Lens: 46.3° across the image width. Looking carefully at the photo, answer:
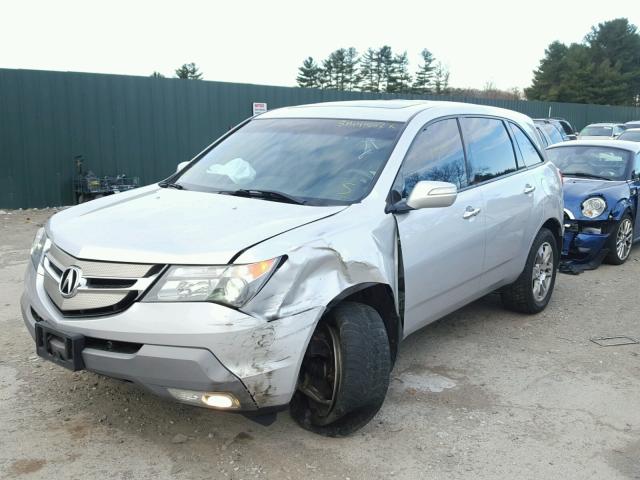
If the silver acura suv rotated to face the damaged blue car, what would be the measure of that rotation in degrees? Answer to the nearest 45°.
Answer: approximately 180°

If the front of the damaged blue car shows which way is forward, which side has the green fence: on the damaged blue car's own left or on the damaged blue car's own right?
on the damaged blue car's own right

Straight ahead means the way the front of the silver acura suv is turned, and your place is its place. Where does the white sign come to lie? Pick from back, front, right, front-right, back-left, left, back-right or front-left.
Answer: back-right

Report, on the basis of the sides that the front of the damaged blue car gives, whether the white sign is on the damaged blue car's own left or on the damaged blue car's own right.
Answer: on the damaged blue car's own right

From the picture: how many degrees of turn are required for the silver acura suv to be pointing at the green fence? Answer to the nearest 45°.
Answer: approximately 135° to its right

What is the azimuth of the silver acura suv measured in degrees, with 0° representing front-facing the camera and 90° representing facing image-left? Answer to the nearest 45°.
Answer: approximately 45°
